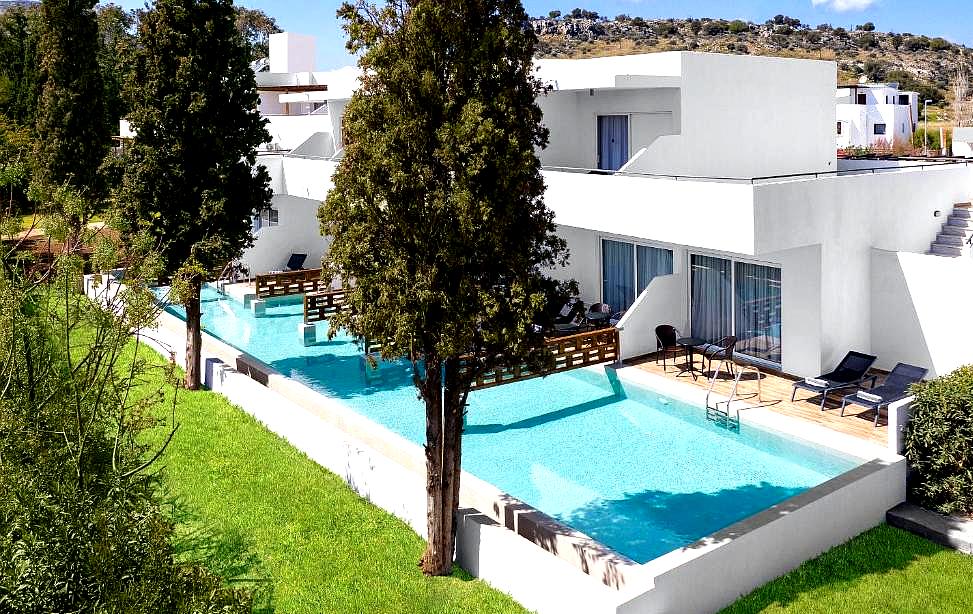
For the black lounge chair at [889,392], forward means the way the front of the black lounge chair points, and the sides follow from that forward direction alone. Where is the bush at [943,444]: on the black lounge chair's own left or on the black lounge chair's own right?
on the black lounge chair's own left

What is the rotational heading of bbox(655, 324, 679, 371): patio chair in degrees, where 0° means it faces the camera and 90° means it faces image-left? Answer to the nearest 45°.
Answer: approximately 315°

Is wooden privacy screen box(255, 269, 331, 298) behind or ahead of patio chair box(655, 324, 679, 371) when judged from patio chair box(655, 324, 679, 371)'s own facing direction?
behind

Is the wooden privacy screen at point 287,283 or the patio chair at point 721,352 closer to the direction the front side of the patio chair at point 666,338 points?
the patio chair

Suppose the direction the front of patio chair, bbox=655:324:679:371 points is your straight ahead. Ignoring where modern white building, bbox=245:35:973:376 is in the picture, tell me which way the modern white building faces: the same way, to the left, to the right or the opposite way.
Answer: to the right

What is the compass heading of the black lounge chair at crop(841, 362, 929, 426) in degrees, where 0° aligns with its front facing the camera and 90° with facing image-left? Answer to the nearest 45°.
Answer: approximately 45°

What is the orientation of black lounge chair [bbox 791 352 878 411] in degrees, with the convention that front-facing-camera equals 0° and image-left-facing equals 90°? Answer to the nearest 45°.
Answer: approximately 45°
